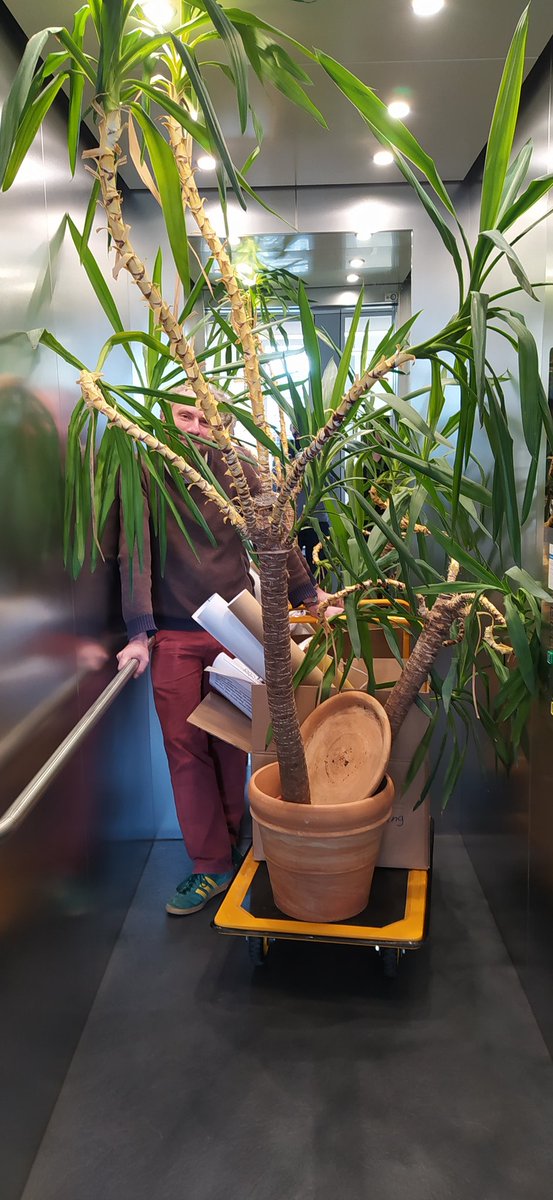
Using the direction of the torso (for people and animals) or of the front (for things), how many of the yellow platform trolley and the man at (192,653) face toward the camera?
2

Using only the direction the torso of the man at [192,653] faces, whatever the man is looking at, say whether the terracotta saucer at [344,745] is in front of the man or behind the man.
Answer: in front

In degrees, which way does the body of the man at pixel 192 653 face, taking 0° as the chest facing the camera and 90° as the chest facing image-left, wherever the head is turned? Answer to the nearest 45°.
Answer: approximately 0°

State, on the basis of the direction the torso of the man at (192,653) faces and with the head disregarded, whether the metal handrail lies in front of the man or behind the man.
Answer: in front
